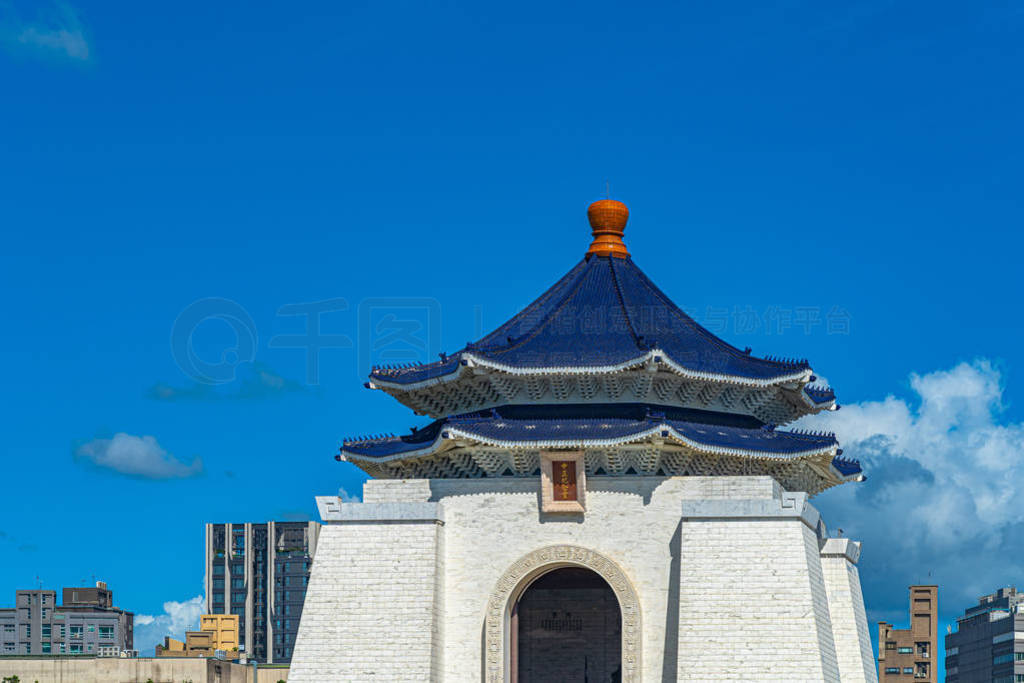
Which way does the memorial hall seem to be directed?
toward the camera
